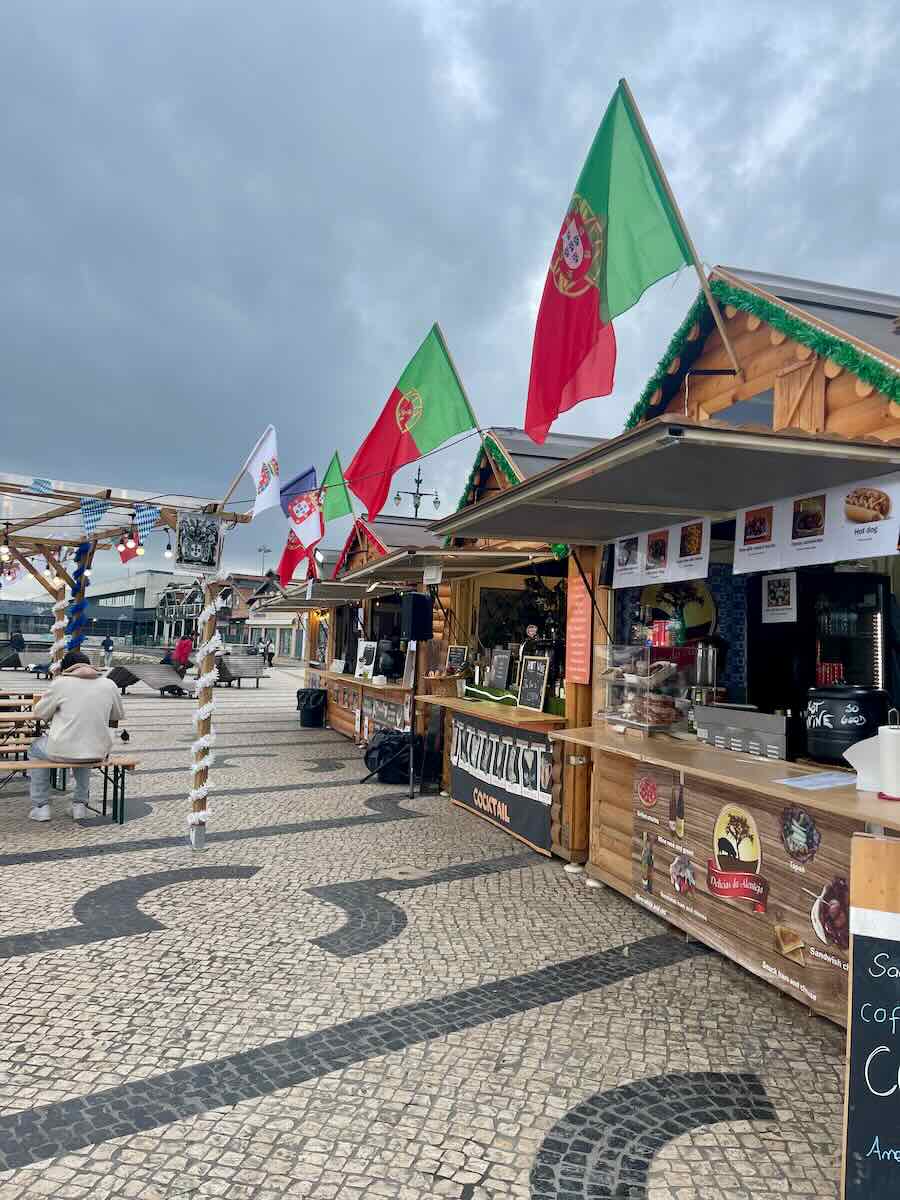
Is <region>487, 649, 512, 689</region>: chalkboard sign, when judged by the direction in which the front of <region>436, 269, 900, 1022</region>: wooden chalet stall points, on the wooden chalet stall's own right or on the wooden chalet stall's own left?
on the wooden chalet stall's own right

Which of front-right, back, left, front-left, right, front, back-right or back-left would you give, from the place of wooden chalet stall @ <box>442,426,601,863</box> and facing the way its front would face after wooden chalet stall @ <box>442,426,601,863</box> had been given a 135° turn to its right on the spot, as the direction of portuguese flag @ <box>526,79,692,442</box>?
back

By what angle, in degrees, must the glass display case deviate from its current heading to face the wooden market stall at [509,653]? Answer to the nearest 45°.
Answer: approximately 90° to its right

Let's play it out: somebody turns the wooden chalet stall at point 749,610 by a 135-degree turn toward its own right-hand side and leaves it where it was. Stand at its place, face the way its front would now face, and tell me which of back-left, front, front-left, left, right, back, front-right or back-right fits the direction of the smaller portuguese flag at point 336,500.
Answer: front-left

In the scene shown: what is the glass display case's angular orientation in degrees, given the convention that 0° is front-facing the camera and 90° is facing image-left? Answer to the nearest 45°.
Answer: approximately 45°

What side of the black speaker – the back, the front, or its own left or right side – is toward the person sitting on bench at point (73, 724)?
front

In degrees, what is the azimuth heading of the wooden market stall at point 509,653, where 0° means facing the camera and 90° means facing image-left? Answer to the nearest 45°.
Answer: approximately 45°

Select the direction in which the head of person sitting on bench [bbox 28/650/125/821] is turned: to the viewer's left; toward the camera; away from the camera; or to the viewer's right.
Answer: away from the camera

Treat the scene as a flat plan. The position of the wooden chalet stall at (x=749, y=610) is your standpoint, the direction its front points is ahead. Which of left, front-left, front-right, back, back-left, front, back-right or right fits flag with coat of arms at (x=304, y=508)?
right
